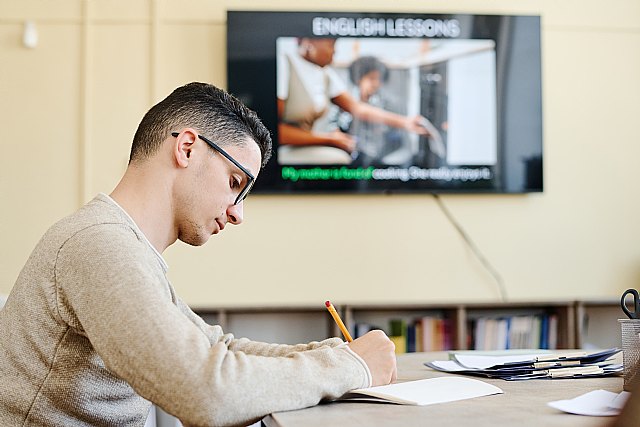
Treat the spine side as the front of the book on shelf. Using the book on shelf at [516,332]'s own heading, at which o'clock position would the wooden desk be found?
The wooden desk is roughly at 12 o'clock from the book on shelf.

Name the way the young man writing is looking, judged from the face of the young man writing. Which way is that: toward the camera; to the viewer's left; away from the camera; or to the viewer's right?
to the viewer's right

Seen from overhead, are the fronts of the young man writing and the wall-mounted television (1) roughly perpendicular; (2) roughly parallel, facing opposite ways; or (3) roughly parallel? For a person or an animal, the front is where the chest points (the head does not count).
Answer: roughly perpendicular

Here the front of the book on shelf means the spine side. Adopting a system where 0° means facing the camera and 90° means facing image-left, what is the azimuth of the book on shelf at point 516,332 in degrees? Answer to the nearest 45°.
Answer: approximately 0°

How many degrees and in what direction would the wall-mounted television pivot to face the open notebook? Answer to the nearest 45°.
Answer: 0° — it already faces it

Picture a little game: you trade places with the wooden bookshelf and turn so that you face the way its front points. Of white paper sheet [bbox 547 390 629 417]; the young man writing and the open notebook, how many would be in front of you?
3

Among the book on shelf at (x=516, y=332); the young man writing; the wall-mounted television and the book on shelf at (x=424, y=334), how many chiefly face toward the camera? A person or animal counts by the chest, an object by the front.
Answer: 3

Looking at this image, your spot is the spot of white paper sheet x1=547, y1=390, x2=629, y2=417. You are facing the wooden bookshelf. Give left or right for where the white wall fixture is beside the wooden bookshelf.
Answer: left

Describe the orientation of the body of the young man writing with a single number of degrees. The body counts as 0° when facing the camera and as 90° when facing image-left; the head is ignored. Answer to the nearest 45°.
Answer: approximately 270°
